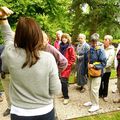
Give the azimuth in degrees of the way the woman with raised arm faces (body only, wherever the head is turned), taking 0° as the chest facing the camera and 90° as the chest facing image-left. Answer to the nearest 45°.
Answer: approximately 180°

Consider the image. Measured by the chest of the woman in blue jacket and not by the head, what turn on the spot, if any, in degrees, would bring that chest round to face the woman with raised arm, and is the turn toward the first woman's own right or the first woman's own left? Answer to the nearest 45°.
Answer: approximately 45° to the first woman's own left

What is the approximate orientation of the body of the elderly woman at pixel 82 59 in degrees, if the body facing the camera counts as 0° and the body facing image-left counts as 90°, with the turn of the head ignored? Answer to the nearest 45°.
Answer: approximately 45°

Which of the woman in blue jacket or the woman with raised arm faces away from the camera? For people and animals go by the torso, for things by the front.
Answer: the woman with raised arm

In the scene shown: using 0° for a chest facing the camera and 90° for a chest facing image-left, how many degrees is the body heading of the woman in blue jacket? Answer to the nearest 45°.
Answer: approximately 45°

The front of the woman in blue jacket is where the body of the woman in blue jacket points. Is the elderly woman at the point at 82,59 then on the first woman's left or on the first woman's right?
on the first woman's right
